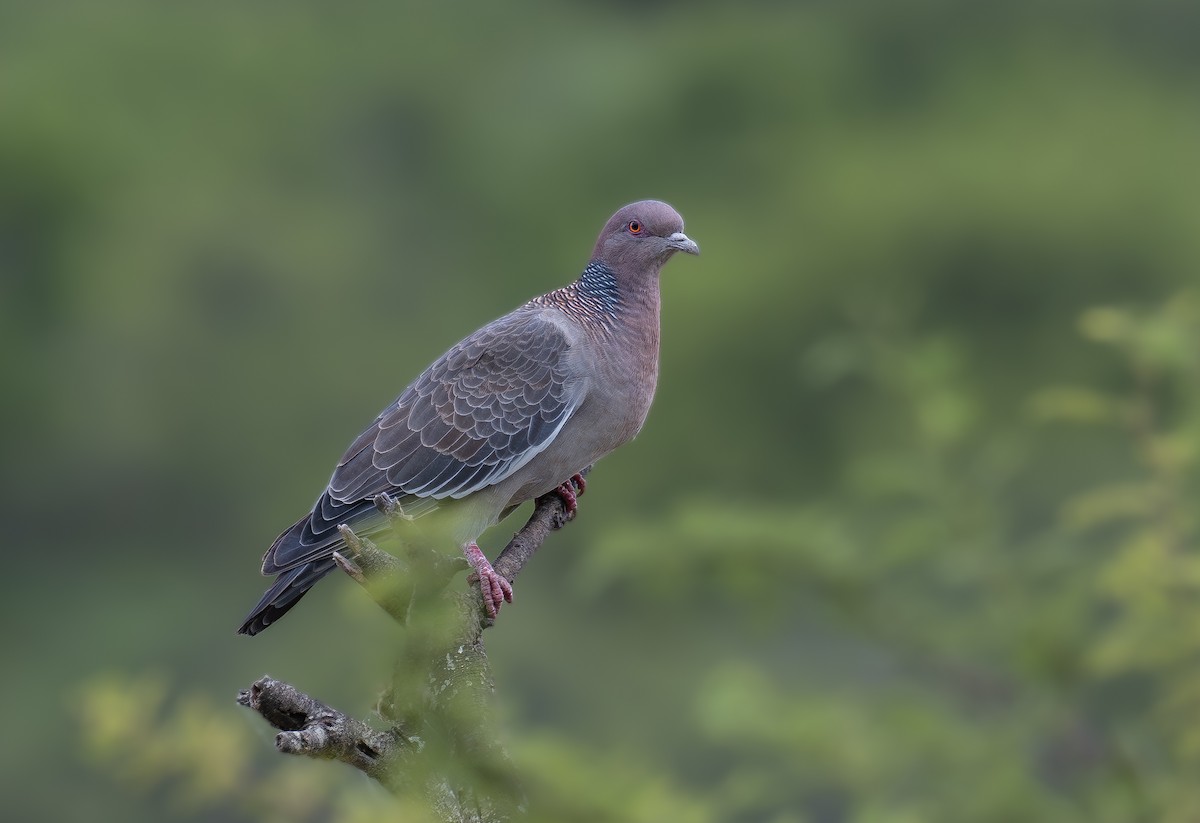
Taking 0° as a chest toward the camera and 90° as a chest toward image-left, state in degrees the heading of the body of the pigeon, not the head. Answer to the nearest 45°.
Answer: approximately 270°
